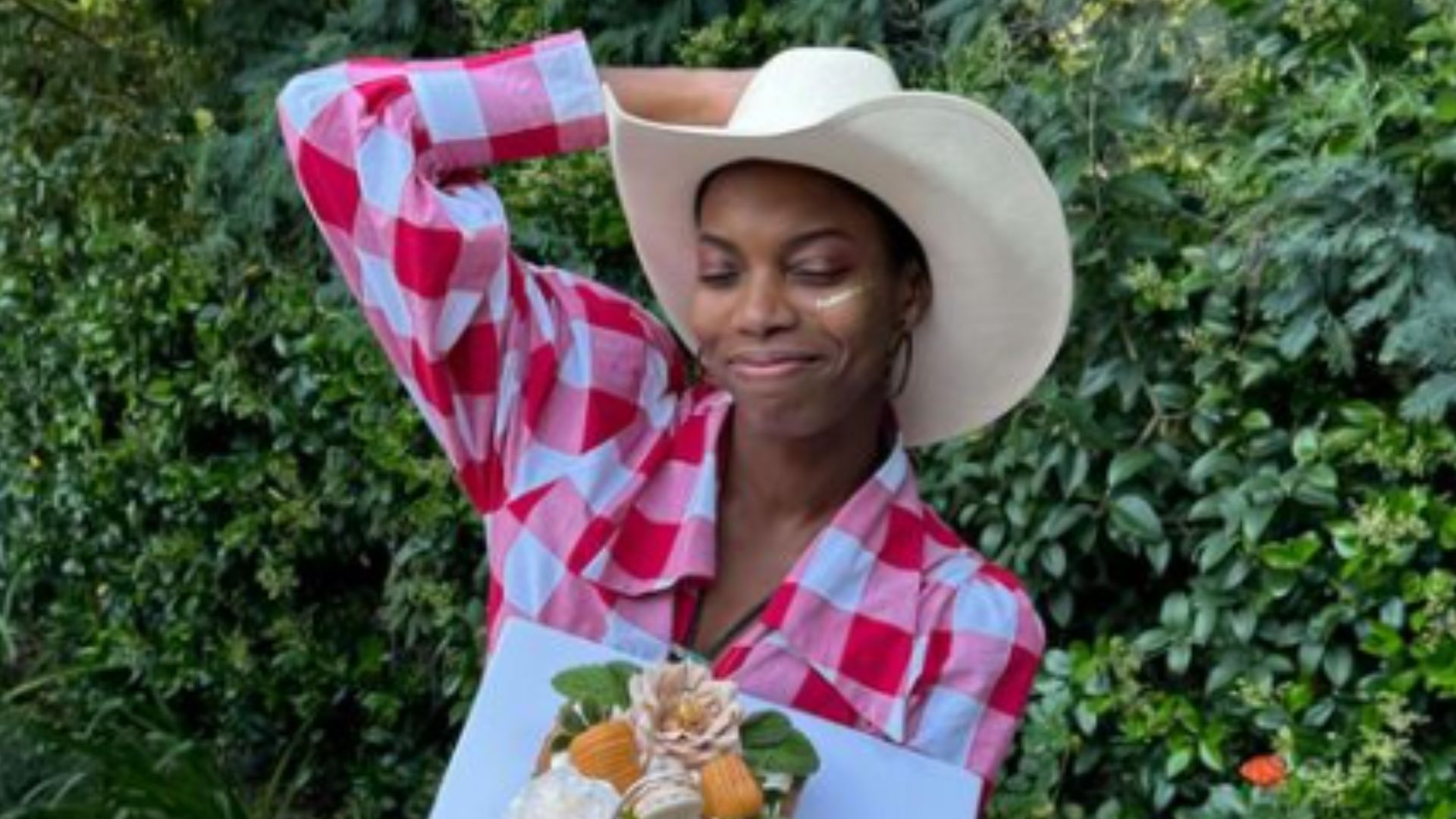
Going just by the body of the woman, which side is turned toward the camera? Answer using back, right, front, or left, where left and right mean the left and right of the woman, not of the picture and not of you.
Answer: front
